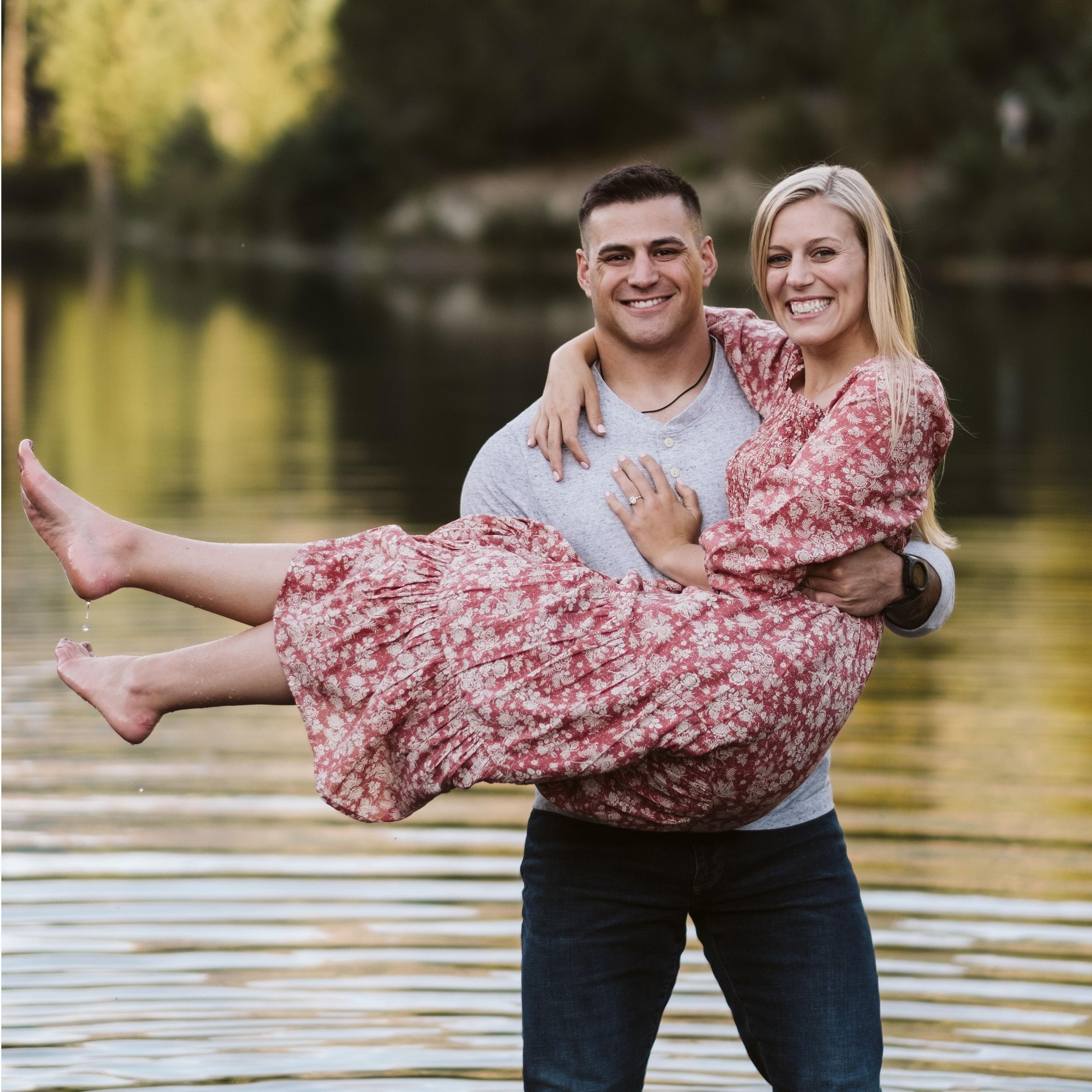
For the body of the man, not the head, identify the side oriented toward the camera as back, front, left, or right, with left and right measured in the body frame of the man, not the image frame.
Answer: front

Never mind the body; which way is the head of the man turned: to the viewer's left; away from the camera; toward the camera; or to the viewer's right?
toward the camera
